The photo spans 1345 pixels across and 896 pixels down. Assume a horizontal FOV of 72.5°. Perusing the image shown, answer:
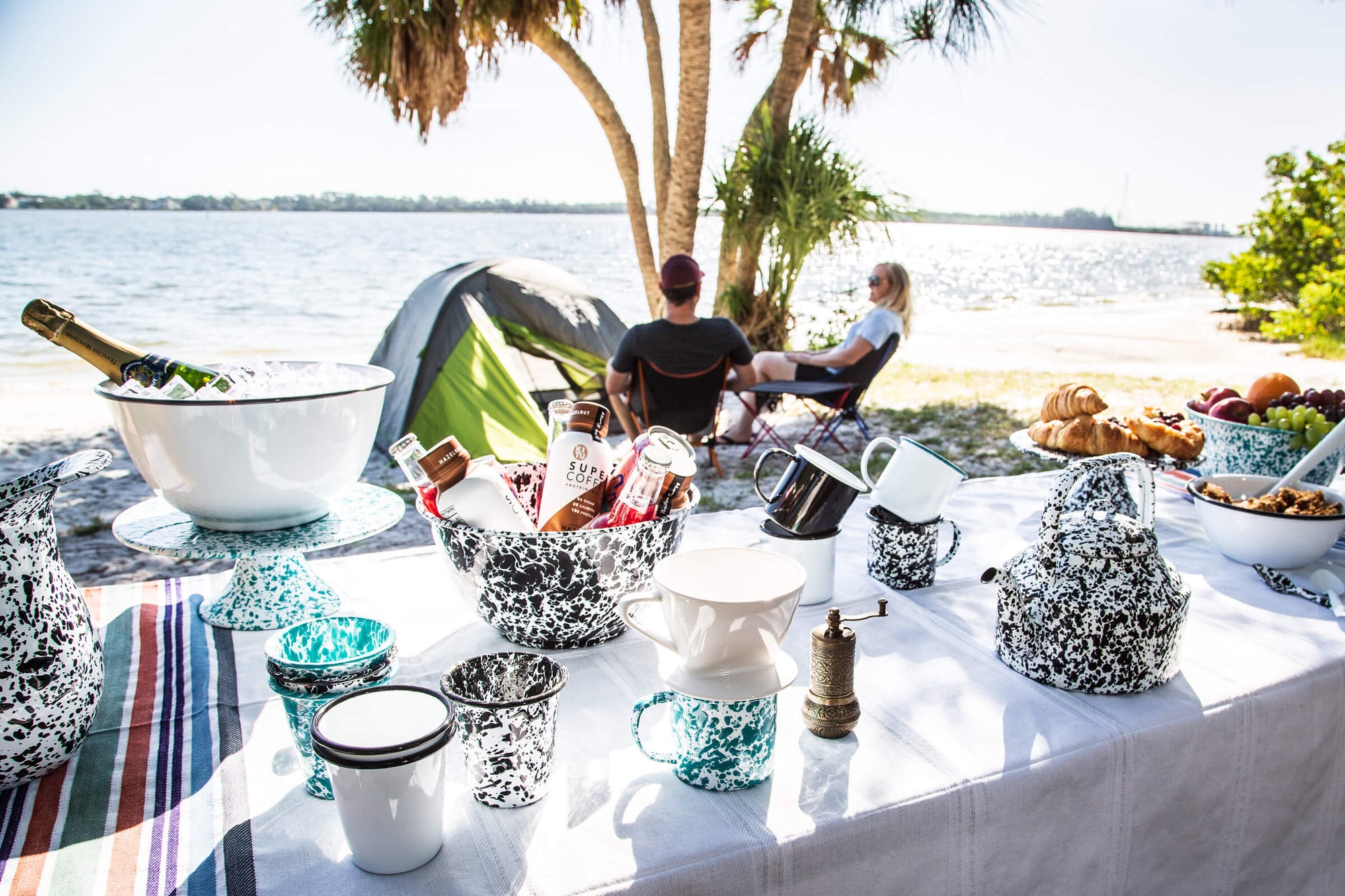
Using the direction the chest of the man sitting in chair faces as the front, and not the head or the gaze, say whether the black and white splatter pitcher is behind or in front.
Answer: behind

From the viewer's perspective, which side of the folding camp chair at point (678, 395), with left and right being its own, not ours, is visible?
back

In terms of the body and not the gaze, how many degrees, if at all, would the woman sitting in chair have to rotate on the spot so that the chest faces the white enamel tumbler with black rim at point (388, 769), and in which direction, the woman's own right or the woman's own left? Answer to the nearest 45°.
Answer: approximately 90° to the woman's own left

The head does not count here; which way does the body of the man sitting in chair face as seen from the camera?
away from the camera

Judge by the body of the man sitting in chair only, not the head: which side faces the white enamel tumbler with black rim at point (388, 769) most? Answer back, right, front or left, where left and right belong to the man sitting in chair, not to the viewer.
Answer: back

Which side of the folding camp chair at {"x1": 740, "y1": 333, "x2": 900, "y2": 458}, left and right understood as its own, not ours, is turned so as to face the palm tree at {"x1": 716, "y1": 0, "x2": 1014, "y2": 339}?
right

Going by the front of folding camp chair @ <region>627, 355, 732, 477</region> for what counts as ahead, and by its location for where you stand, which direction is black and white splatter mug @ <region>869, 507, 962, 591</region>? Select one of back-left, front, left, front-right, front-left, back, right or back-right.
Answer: back

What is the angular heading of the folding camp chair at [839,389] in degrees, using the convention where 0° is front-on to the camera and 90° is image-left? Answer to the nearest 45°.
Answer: approximately 90°

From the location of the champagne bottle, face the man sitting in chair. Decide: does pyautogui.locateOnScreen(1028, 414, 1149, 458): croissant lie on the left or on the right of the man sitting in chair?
right

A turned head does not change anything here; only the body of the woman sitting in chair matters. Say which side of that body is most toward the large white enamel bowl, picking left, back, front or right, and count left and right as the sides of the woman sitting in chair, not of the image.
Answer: left

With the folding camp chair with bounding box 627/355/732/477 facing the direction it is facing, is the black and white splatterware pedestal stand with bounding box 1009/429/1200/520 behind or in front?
behind

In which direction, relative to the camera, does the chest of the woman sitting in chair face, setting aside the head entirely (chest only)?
to the viewer's left

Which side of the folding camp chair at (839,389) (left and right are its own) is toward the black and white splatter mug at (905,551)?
left
